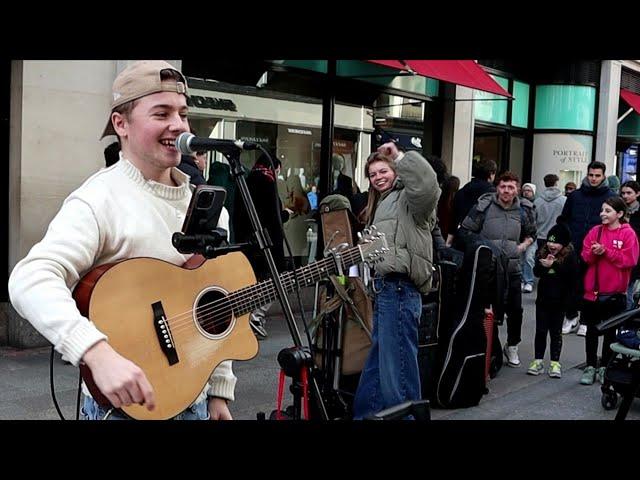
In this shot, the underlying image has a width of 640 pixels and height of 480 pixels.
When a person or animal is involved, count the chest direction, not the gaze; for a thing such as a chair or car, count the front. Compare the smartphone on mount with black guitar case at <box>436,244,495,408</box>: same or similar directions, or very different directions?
very different directions

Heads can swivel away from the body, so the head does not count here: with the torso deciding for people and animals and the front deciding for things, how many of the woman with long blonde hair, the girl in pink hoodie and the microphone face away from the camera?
0

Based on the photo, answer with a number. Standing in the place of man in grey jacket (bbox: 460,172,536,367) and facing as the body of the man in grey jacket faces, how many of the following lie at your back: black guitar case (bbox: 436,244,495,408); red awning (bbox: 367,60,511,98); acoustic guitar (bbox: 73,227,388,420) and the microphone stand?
1

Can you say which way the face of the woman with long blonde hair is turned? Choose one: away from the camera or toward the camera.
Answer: toward the camera

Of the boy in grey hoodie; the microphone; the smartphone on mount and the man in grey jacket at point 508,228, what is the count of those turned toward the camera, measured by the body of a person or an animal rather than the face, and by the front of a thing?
1

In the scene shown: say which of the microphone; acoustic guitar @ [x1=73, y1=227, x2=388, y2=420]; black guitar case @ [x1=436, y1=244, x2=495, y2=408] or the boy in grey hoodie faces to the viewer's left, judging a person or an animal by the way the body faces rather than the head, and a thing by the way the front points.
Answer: the microphone

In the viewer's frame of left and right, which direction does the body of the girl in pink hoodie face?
facing the viewer and to the left of the viewer

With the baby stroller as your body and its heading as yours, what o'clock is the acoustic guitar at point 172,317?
The acoustic guitar is roughly at 11 o'clock from the baby stroller.

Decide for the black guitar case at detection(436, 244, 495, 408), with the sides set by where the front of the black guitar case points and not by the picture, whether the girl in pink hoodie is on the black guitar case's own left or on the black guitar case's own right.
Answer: on the black guitar case's own left

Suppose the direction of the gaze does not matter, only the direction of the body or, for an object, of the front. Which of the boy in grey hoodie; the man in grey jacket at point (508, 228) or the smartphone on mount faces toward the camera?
the man in grey jacket

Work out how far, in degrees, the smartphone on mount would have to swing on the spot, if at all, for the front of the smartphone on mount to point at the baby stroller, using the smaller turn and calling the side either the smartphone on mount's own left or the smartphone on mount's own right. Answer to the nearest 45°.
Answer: approximately 90° to the smartphone on mount's own right

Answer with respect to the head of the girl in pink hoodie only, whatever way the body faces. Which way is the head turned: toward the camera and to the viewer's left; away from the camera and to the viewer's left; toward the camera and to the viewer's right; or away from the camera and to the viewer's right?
toward the camera and to the viewer's left

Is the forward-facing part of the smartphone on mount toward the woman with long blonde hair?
no

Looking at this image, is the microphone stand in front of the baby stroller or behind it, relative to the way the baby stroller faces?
in front

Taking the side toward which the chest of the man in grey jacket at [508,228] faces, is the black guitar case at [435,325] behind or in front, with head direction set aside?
in front

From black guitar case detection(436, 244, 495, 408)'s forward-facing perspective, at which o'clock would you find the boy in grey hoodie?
The boy in grey hoodie is roughly at 8 o'clock from the black guitar case.

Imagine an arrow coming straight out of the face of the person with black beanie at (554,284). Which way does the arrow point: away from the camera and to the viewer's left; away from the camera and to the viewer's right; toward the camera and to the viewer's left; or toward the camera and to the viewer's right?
toward the camera and to the viewer's left

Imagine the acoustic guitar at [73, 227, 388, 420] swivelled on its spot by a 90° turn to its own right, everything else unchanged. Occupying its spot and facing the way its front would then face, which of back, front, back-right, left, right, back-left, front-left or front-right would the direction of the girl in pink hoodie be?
back
